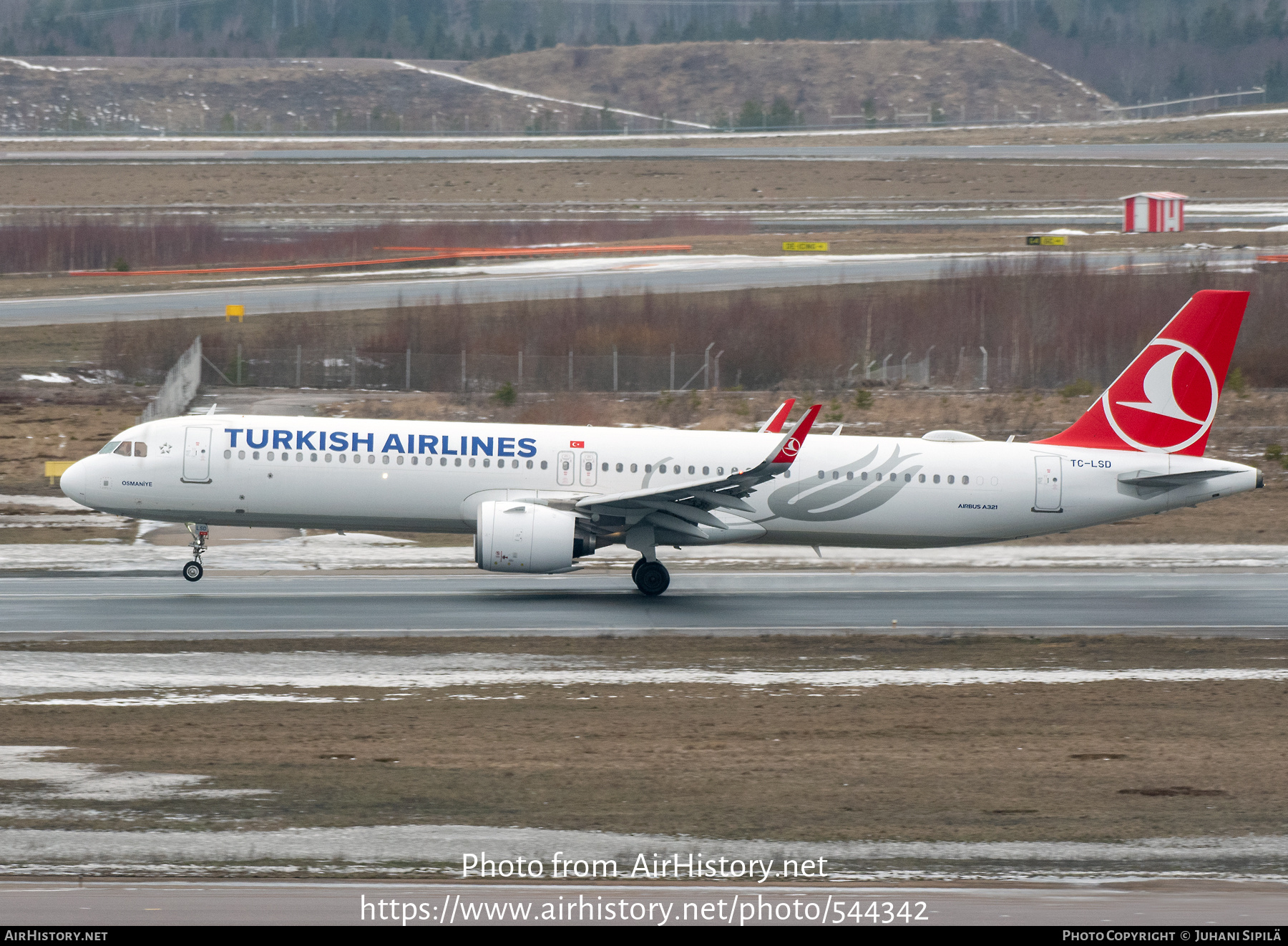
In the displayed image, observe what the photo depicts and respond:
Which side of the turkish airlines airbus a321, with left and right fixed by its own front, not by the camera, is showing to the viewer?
left
